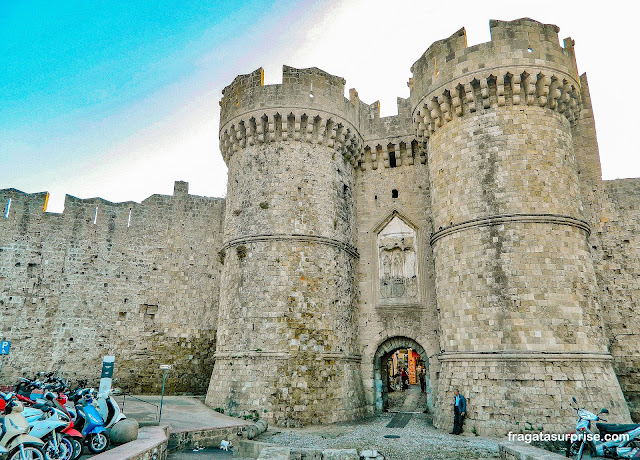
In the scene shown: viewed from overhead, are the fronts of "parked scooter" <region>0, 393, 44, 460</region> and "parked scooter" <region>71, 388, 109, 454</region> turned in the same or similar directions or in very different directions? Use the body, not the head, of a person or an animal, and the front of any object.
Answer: same or similar directions

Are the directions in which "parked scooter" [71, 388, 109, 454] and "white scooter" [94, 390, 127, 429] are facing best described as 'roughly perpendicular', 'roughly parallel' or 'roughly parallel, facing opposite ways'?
roughly parallel

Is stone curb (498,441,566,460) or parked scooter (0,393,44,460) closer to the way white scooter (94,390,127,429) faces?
the stone curb

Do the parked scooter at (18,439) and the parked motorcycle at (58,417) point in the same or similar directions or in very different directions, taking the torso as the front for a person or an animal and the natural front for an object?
same or similar directions

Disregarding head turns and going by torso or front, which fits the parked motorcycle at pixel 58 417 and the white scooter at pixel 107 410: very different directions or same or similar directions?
same or similar directions

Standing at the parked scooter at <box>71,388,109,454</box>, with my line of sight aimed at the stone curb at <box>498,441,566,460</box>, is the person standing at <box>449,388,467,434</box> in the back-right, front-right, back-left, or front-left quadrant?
front-left

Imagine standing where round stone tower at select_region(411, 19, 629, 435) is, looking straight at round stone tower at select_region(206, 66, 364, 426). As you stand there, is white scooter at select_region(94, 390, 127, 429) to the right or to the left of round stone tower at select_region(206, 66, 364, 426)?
left

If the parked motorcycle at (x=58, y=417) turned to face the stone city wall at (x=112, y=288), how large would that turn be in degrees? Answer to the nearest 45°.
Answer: approximately 135° to its left

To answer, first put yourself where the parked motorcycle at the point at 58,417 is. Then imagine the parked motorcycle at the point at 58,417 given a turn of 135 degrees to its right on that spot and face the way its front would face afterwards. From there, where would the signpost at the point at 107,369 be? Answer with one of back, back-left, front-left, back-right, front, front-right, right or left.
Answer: right
